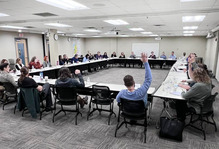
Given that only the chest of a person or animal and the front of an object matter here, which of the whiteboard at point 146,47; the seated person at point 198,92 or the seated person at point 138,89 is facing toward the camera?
the whiteboard

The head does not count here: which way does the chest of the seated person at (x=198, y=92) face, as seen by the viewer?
to the viewer's left

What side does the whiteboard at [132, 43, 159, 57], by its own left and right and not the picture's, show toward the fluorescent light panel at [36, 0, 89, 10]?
front

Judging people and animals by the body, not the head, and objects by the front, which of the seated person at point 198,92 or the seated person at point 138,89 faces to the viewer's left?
the seated person at point 198,92

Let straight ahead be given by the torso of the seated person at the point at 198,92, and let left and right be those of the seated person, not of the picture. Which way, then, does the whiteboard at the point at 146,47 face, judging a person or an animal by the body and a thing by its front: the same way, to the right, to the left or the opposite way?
to the left

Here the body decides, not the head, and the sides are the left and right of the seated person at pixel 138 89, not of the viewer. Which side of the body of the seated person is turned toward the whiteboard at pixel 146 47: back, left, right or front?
front

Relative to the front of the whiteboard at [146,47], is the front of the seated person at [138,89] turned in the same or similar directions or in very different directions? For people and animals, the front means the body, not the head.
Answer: very different directions

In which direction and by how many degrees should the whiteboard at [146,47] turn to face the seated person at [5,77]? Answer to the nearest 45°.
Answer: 0° — it already faces them

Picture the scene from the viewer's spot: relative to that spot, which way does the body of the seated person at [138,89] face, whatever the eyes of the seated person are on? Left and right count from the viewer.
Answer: facing away from the viewer

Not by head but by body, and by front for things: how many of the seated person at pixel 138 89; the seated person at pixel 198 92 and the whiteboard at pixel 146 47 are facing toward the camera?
1
